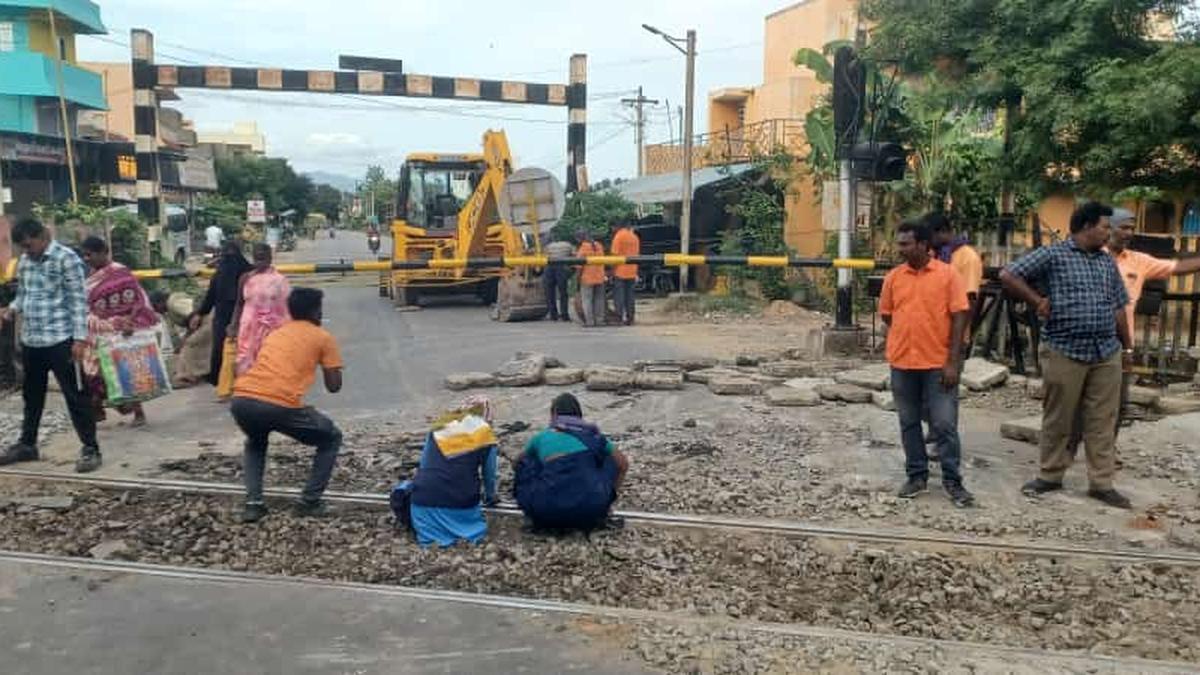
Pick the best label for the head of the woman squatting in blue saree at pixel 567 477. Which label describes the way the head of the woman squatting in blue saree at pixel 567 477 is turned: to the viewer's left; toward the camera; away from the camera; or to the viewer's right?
away from the camera

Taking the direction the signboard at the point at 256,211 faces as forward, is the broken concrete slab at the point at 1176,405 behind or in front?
in front

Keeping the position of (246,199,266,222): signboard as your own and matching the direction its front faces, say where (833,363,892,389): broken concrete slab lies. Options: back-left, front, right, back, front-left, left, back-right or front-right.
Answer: front

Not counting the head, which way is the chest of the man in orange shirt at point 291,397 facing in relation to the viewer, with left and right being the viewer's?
facing away from the viewer and to the right of the viewer

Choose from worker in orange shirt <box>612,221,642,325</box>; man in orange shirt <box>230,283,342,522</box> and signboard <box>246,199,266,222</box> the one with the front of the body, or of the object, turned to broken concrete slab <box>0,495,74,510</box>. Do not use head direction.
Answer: the signboard

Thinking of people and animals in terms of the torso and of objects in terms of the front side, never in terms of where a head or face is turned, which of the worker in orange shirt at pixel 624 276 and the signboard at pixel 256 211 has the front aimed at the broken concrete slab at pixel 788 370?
the signboard

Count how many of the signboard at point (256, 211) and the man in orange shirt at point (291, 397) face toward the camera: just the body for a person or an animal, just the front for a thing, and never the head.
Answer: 1

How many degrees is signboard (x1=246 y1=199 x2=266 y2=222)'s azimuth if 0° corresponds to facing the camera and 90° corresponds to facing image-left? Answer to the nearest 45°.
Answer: approximately 0°

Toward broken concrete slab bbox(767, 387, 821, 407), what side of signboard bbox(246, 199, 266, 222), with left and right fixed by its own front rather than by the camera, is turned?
front

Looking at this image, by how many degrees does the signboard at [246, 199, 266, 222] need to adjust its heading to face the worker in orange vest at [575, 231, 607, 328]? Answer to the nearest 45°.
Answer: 0° — it already faces them
